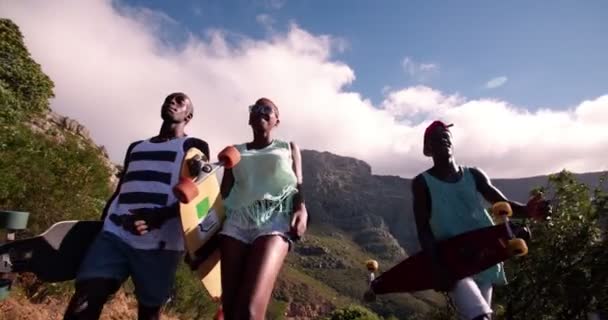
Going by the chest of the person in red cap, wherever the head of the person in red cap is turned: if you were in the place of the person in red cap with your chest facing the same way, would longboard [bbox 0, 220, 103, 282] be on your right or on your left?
on your right

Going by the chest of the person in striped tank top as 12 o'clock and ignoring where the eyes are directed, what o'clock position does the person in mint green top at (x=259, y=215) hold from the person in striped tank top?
The person in mint green top is roughly at 10 o'clock from the person in striped tank top.

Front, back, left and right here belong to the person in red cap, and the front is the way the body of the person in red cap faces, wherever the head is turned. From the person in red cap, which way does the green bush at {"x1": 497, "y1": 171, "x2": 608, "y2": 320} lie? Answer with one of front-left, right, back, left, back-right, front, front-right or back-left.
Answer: back-left
